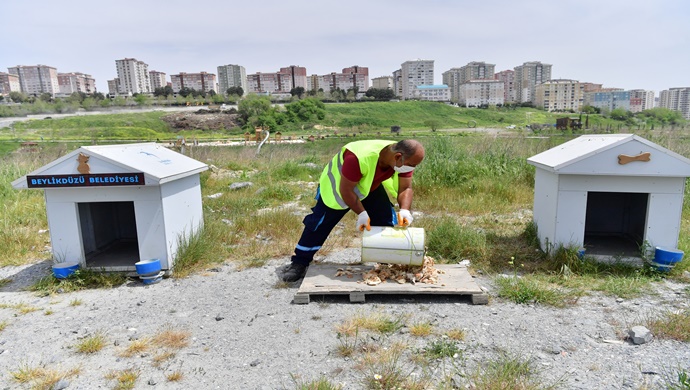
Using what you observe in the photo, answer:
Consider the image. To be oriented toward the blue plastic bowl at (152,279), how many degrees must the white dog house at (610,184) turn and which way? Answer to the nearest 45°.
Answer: approximately 45° to its right

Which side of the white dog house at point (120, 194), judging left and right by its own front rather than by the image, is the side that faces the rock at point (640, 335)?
left

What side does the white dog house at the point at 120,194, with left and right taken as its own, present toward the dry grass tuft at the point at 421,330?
left

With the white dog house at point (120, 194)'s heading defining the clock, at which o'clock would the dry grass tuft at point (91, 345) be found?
The dry grass tuft is roughly at 11 o'clock from the white dog house.

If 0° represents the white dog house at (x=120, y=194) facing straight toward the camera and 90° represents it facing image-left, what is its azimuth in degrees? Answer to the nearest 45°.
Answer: approximately 45°

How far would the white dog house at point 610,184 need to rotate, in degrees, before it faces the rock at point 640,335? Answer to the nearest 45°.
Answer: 0° — it already faces it

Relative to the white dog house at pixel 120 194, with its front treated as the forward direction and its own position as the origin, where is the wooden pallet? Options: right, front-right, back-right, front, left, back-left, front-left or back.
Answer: left

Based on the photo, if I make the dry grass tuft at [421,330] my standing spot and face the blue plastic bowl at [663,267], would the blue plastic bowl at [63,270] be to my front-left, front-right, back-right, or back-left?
back-left

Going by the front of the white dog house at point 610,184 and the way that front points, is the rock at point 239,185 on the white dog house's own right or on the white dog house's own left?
on the white dog house's own right

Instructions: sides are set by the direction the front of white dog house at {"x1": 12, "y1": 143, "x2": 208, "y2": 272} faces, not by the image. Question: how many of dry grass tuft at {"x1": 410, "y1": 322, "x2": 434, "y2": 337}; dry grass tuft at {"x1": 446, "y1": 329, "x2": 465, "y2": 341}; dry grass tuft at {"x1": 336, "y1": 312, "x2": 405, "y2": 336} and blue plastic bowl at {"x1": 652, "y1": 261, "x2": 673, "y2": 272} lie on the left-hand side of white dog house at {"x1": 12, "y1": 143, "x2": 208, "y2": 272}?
4

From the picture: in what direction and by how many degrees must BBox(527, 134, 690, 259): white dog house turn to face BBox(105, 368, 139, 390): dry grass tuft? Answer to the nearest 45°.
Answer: approximately 45° to its right

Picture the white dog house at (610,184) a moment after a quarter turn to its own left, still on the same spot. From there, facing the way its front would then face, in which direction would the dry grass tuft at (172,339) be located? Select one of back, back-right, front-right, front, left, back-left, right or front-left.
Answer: back-right

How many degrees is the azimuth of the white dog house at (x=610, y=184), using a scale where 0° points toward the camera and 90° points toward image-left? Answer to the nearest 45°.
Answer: approximately 0°

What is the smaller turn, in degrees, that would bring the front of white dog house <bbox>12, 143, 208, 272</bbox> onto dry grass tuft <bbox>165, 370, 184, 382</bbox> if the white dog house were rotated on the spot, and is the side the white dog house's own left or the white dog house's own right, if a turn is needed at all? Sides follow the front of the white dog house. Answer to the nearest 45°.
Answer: approximately 45° to the white dog house's own left
